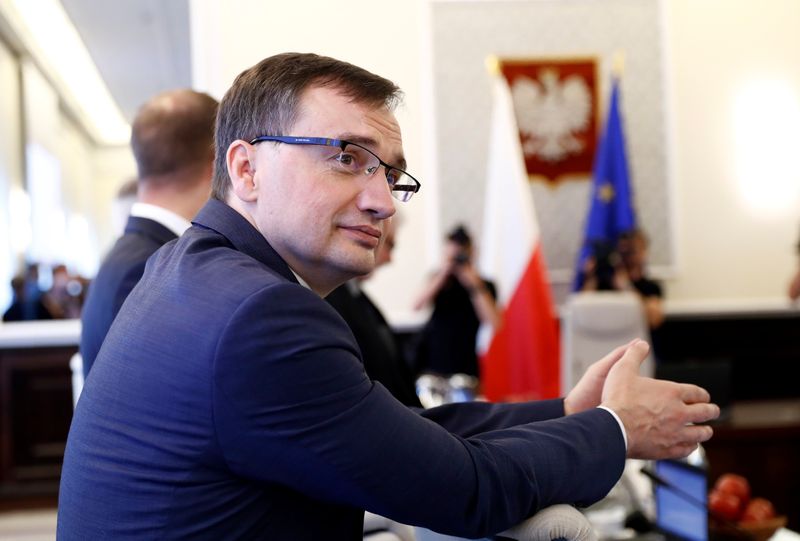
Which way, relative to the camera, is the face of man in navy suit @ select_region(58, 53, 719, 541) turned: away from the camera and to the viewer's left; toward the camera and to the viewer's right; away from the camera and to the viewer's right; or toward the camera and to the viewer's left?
toward the camera and to the viewer's right

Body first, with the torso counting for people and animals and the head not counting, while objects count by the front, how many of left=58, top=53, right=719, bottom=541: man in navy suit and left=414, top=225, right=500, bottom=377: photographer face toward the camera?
1

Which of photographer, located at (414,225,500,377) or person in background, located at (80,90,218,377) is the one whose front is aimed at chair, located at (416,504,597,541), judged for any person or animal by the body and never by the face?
the photographer

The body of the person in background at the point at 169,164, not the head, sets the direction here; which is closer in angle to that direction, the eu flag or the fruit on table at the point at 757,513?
the eu flag

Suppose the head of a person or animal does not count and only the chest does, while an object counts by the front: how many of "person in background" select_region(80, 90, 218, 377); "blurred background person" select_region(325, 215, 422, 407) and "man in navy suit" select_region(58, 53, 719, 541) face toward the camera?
0

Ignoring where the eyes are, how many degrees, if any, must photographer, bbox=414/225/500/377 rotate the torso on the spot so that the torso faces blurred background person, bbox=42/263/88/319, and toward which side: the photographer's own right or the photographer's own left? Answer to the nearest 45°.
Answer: approximately 90° to the photographer's own right

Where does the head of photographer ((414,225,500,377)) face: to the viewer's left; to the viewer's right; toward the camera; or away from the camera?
toward the camera

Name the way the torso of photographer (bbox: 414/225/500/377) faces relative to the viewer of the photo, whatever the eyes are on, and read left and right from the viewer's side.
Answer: facing the viewer

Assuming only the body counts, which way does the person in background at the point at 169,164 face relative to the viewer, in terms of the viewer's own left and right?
facing away from the viewer and to the right of the viewer

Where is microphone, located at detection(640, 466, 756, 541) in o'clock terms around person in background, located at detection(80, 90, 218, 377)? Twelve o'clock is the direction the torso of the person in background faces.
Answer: The microphone is roughly at 3 o'clock from the person in background.

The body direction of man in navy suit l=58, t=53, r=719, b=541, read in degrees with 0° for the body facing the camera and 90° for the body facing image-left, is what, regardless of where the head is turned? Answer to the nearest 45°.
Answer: approximately 270°

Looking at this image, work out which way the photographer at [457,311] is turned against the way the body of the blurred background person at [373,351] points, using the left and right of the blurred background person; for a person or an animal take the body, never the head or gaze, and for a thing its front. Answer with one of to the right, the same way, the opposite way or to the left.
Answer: to the right

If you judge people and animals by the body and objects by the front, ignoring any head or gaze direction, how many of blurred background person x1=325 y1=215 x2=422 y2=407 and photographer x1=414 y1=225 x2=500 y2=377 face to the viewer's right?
1
